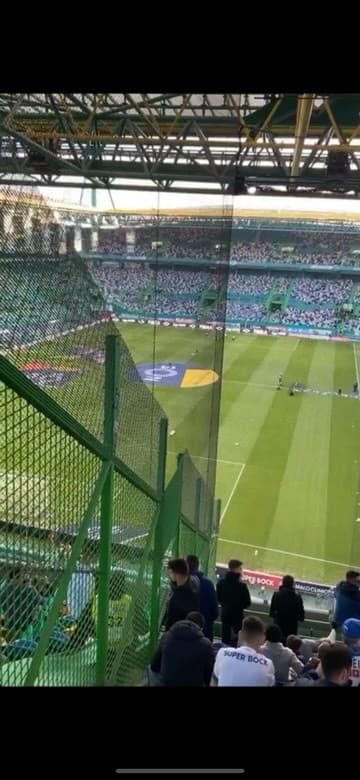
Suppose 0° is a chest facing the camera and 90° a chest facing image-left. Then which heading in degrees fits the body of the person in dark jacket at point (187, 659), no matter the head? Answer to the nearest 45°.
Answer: approximately 180°

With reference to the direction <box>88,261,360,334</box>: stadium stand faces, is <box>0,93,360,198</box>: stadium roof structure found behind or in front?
in front

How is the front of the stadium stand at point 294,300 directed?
toward the camera

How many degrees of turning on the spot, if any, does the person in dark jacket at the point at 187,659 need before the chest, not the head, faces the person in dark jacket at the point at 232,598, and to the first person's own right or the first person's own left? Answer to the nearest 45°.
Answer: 0° — they already face them

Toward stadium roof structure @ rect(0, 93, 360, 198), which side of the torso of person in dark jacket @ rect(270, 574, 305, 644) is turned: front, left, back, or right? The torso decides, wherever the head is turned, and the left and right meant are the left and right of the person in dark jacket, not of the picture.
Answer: front

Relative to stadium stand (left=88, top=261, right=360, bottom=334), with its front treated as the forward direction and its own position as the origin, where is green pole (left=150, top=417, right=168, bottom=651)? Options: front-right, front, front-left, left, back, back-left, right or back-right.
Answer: front

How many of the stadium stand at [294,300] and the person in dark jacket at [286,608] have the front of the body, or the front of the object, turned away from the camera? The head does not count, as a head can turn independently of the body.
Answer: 1

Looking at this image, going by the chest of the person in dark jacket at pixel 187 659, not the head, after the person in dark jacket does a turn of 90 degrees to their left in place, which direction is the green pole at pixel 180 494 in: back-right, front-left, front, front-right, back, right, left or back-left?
right

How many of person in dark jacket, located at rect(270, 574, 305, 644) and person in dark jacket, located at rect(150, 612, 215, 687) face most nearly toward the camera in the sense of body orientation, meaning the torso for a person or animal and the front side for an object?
0

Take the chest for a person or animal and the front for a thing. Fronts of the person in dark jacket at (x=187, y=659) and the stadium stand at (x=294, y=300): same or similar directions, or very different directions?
very different directions

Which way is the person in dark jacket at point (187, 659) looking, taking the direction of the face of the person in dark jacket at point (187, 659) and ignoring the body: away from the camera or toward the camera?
away from the camera

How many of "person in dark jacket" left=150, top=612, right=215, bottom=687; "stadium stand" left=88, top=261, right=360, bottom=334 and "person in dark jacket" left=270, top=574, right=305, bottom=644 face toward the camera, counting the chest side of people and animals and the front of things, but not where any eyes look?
1

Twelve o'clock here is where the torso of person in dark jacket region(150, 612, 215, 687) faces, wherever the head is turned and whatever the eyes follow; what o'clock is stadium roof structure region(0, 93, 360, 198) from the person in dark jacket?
The stadium roof structure is roughly at 12 o'clock from the person in dark jacket.

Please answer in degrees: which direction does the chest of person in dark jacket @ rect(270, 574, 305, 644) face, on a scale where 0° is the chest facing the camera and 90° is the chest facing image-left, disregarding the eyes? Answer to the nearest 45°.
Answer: approximately 180°
